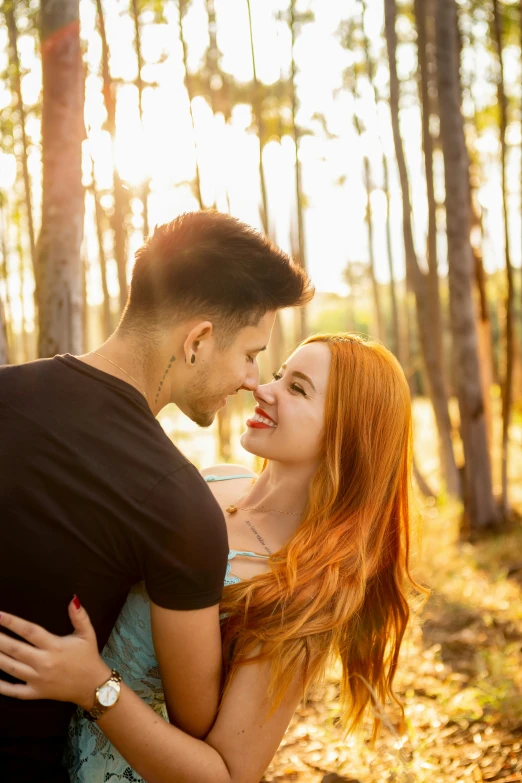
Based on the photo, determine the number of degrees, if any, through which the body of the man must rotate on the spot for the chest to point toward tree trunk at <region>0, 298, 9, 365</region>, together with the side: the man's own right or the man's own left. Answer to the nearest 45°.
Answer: approximately 45° to the man's own left

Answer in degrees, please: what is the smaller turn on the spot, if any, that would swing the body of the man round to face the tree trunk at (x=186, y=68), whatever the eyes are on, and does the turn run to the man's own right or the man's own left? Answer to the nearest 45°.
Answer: approximately 45° to the man's own left

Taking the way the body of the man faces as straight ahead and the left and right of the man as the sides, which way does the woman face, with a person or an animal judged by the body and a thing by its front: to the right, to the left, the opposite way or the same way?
the opposite way

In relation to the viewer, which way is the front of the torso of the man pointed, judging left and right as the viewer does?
facing away from the viewer and to the right of the viewer

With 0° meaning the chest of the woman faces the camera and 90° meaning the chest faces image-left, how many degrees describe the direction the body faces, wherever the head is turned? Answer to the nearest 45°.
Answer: approximately 45°

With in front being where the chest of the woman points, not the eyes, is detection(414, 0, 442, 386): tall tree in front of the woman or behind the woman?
behind

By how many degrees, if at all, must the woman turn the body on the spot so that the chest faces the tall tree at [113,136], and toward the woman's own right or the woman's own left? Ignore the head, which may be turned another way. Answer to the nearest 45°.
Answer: approximately 135° to the woman's own right

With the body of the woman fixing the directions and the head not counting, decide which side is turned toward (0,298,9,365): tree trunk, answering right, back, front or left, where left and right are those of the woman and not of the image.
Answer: right
